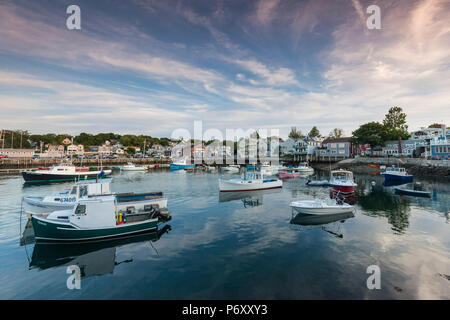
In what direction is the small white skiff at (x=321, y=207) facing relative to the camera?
to the viewer's left

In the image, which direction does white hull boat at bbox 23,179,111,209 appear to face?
to the viewer's left

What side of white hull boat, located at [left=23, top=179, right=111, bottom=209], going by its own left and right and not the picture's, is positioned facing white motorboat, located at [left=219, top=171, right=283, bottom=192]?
back

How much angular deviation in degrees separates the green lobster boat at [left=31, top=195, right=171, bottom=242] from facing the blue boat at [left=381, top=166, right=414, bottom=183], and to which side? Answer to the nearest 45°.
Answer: approximately 180°

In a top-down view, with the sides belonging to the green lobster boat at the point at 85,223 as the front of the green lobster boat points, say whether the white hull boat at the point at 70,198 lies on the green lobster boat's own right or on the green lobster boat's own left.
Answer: on the green lobster boat's own right

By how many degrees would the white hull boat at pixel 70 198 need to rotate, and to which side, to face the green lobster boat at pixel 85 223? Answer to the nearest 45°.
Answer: approximately 90° to its left

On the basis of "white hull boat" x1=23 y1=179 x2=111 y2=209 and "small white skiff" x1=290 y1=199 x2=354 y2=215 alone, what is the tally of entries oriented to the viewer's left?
2

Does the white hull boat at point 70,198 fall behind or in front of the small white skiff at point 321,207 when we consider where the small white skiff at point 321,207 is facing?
in front

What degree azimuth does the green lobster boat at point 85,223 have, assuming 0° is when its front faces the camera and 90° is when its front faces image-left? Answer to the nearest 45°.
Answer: approximately 90°
